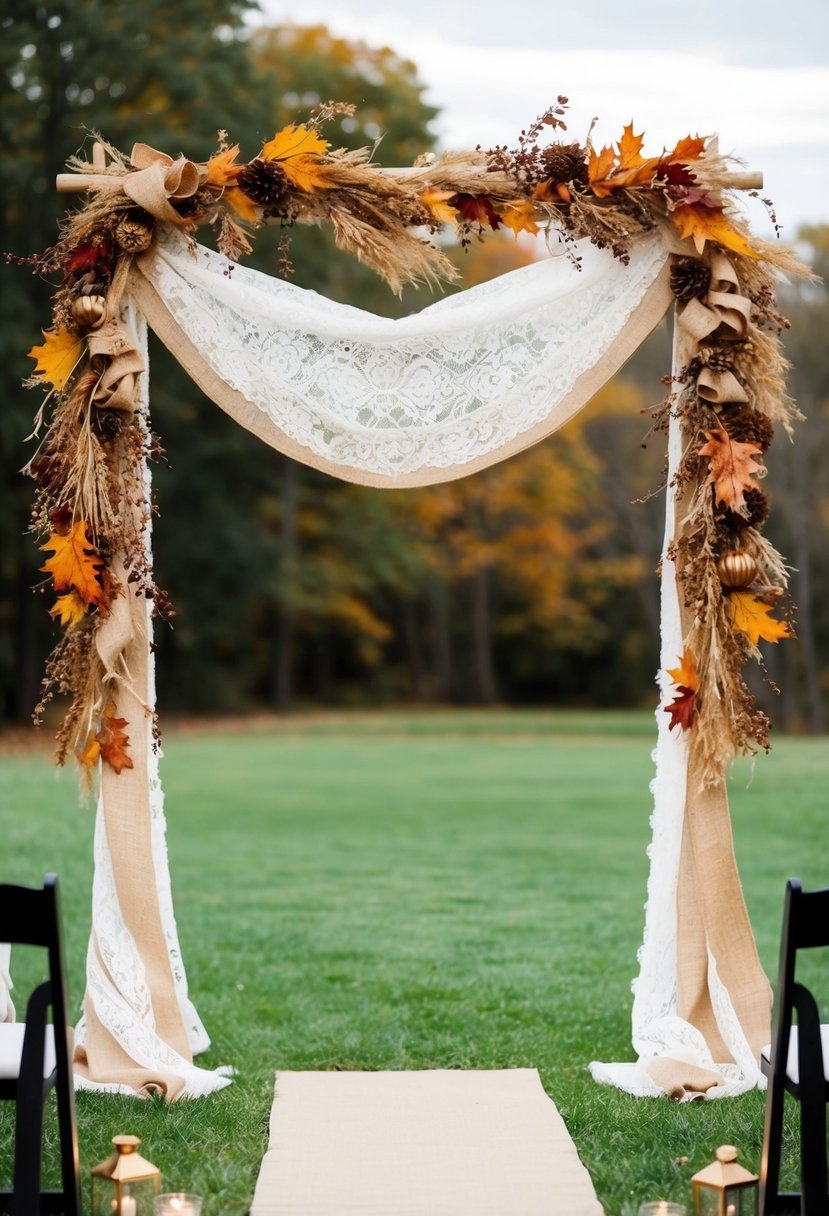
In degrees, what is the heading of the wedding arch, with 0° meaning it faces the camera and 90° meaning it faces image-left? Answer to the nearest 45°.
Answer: approximately 0°

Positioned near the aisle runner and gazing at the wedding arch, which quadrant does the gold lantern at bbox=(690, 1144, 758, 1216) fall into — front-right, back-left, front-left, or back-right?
back-right

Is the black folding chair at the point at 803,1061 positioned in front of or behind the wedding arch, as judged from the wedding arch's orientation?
in front

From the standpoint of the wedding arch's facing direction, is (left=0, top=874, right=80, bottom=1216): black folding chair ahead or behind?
ahead

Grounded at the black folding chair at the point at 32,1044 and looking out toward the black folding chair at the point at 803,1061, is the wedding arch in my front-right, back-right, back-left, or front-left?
front-left

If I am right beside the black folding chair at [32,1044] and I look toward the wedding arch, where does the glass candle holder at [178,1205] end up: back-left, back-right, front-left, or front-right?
front-right

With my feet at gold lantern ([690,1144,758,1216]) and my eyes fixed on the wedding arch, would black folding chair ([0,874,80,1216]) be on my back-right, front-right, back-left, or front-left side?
front-left
